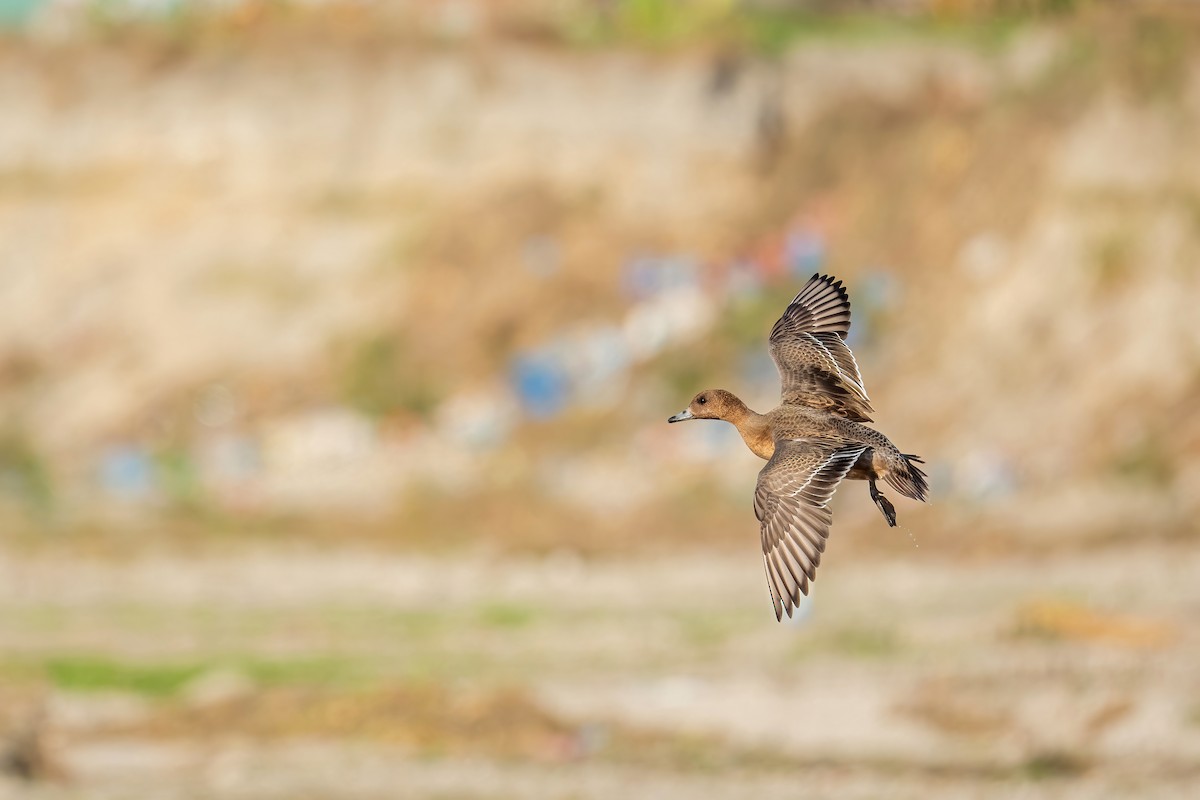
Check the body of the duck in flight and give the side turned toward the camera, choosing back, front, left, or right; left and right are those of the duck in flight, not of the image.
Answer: left
